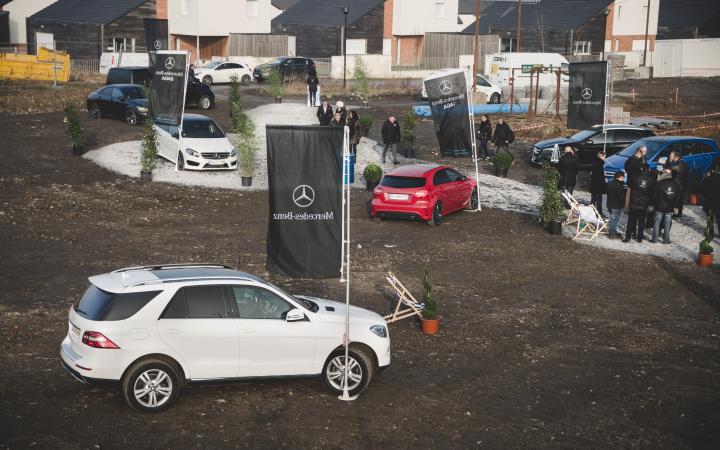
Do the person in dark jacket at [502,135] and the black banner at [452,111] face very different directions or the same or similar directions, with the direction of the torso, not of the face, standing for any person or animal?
very different directions

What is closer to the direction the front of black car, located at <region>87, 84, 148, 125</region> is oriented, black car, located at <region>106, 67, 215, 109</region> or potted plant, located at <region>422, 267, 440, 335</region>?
the potted plant

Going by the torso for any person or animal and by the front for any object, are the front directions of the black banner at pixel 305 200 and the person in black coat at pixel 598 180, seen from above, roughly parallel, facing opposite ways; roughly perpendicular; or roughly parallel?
roughly perpendicular

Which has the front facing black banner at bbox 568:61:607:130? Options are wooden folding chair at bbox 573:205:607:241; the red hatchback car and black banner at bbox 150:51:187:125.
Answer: the red hatchback car
